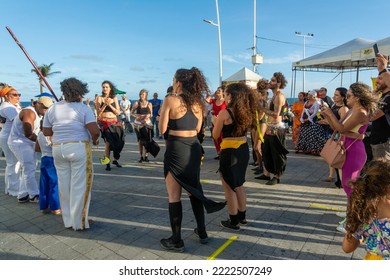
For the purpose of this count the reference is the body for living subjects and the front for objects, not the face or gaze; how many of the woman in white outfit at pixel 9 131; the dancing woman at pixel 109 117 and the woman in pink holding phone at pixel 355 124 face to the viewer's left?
1

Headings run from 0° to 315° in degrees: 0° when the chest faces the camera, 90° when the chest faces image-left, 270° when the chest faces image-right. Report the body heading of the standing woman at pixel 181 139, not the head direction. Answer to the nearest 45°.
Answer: approximately 135°

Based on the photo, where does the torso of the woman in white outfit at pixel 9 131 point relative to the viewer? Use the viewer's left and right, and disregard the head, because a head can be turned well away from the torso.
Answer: facing to the right of the viewer

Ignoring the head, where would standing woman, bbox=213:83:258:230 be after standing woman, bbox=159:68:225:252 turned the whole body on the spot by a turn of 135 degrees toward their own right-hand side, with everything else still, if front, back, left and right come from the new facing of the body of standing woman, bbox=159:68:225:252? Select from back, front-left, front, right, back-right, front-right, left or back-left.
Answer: front-left

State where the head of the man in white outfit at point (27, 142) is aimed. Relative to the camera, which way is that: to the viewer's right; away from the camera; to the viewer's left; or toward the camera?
to the viewer's right

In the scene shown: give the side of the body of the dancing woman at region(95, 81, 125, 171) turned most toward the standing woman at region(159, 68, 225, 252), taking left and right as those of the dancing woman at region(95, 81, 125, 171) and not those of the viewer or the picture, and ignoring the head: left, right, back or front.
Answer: front

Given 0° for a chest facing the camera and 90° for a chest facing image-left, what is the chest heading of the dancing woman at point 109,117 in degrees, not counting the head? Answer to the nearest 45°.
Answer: approximately 0°

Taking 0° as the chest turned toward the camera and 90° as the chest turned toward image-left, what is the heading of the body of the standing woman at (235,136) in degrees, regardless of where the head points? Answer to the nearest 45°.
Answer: approximately 135°

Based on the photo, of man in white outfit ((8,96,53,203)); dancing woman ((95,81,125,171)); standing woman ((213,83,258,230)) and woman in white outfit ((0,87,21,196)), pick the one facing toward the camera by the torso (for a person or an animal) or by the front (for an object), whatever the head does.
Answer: dancing woman ((95,81,125,171))

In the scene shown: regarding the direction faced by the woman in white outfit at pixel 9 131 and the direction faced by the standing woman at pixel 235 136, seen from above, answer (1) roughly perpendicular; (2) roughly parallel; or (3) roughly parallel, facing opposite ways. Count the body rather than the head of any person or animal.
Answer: roughly perpendicular

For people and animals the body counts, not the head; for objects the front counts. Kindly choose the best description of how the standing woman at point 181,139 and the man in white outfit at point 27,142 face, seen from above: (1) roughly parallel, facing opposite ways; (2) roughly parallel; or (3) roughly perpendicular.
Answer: roughly perpendicular

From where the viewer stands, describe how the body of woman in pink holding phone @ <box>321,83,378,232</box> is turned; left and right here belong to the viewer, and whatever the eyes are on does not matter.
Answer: facing to the left of the viewer

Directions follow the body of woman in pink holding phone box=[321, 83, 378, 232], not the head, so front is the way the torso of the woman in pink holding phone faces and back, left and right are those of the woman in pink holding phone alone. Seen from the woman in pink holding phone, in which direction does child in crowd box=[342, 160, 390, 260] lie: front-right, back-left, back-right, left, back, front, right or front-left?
left
